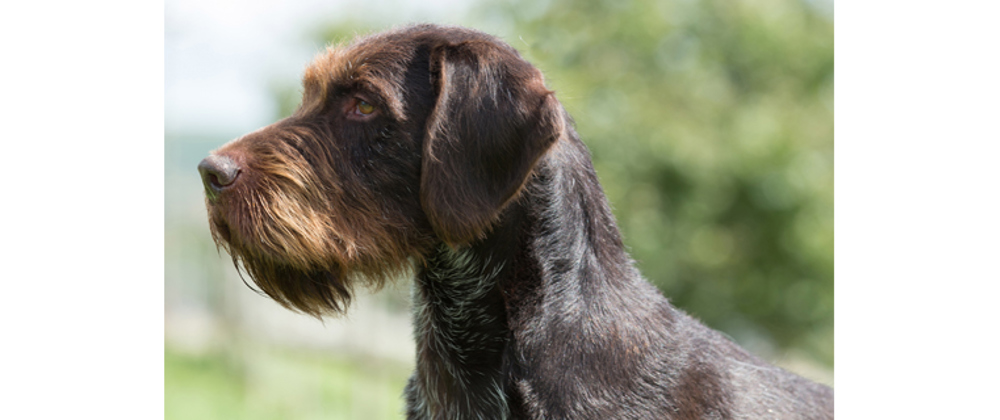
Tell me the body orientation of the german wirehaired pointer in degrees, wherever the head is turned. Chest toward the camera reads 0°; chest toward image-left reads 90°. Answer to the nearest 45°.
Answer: approximately 90°
